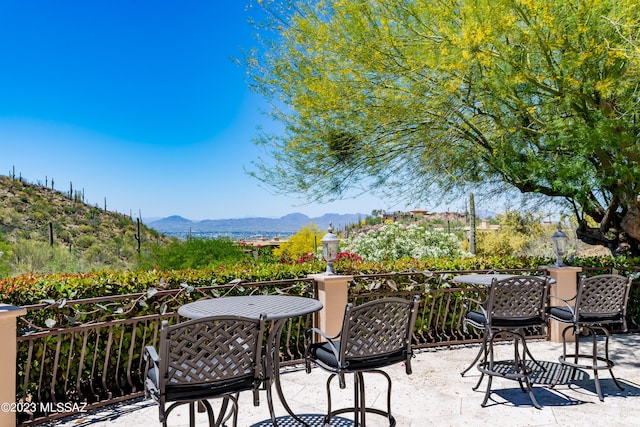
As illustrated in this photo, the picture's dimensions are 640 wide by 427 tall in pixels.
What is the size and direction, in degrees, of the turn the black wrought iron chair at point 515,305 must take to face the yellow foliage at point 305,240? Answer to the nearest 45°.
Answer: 0° — it already faces it

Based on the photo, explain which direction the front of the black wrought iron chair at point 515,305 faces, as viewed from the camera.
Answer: facing away from the viewer and to the left of the viewer

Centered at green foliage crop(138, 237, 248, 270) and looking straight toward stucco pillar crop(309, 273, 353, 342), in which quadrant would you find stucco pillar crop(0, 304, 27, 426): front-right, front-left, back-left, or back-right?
front-right

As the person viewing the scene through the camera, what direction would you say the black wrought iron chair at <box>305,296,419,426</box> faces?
facing away from the viewer and to the left of the viewer

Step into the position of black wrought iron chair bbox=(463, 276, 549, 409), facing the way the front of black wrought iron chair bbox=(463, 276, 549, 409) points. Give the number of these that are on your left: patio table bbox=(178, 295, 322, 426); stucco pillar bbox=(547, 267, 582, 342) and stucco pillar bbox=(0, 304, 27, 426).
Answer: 2

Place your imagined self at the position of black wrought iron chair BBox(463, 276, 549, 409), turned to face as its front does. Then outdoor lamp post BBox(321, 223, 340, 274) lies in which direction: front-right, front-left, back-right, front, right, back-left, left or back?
front-left

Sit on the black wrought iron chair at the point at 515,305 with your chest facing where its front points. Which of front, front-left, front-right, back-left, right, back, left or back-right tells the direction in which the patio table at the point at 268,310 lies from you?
left

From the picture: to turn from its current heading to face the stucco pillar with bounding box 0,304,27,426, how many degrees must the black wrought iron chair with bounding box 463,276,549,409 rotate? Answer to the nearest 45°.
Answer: approximately 90° to its left

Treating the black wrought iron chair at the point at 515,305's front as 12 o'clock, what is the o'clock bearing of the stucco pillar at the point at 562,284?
The stucco pillar is roughly at 2 o'clock from the black wrought iron chair.

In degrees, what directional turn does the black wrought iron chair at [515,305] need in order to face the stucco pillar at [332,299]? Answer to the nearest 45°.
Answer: approximately 45° to its left

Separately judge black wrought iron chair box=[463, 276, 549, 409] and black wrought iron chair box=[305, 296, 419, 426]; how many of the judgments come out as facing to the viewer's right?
0

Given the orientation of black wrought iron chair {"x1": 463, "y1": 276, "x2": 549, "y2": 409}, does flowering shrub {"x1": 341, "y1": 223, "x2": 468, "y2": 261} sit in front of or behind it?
in front

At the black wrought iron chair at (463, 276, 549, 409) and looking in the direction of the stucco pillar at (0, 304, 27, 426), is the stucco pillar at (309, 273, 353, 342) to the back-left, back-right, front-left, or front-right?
front-right

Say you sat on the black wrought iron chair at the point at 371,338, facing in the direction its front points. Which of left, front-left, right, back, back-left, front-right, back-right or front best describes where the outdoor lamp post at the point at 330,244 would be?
front-right

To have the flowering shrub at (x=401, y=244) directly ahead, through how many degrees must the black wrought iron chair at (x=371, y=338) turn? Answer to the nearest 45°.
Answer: approximately 45° to its right

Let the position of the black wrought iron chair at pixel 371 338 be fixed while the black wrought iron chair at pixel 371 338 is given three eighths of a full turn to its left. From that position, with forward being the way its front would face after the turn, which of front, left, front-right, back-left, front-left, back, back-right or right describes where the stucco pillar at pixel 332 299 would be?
back

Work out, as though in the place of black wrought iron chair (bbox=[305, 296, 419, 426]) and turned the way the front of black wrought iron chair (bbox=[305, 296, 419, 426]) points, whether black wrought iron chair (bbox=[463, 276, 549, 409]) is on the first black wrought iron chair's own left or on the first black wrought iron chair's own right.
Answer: on the first black wrought iron chair's own right
